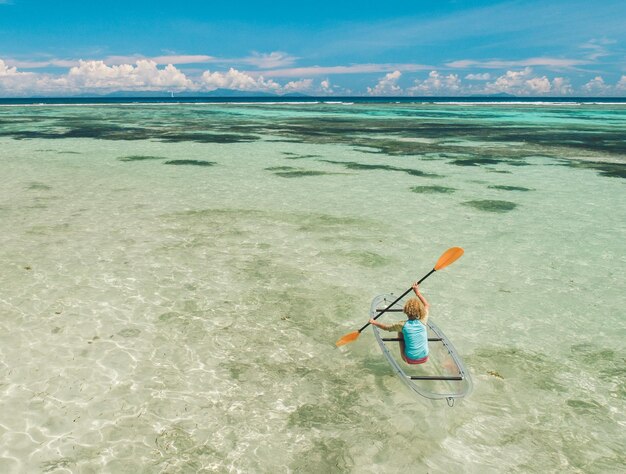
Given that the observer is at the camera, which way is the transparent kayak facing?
facing away from the viewer and to the left of the viewer

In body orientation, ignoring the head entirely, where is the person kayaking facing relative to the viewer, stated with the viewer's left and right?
facing away from the viewer and to the left of the viewer
